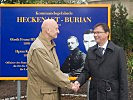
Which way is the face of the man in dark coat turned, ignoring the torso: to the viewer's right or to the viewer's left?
to the viewer's left

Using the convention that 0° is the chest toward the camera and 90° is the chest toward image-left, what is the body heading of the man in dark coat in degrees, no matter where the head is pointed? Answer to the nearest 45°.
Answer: approximately 45°
